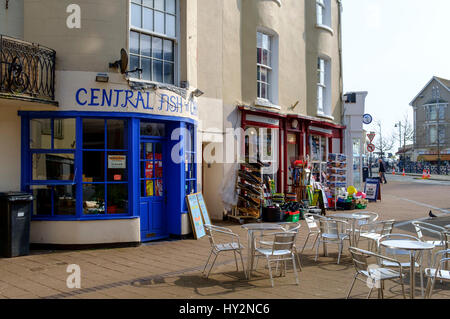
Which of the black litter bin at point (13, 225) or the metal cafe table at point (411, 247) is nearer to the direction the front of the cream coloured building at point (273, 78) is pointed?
the metal cafe table

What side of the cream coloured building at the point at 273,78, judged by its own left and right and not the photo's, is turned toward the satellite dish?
right

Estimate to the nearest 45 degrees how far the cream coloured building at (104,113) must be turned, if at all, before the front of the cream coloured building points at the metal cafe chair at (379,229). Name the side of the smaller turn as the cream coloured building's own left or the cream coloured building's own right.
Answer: approximately 90° to the cream coloured building's own left
